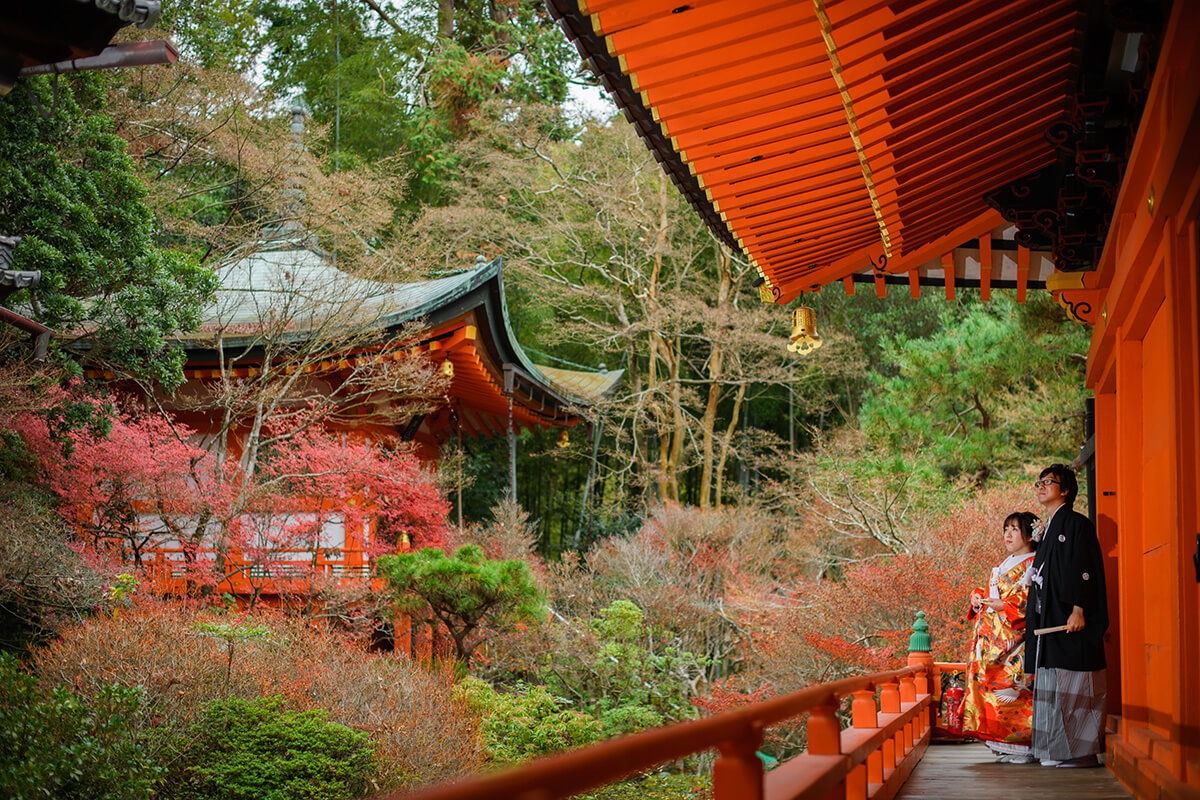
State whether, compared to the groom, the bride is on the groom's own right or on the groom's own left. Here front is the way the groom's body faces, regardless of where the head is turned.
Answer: on the groom's own right

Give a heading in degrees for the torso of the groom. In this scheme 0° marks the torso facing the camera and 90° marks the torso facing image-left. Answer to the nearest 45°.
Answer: approximately 90°

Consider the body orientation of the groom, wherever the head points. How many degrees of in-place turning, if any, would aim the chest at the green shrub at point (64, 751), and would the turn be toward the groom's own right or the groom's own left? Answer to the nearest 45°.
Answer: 0° — they already face it
